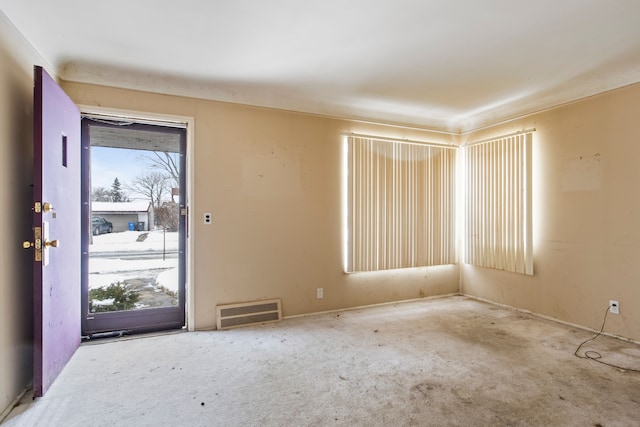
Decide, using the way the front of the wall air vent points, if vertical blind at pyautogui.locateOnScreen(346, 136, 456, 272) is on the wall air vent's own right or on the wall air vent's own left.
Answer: on the wall air vent's own left

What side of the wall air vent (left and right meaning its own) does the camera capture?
front

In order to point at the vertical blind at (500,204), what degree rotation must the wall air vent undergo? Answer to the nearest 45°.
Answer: approximately 90° to its left

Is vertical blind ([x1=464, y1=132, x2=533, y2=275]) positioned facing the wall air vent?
yes

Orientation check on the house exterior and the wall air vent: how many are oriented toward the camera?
2

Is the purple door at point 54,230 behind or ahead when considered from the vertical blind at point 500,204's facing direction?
ahead

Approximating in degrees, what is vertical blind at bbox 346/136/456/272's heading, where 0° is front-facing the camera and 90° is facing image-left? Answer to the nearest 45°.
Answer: approximately 315°

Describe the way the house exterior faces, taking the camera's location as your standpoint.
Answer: facing the viewer

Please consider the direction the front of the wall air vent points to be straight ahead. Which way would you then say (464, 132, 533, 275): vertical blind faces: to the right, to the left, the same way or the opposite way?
to the right

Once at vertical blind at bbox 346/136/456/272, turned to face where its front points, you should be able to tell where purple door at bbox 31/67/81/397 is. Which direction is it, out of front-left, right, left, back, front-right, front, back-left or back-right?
right
